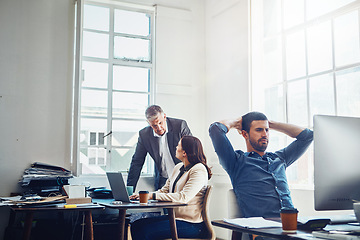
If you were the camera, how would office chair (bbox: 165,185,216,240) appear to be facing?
facing to the left of the viewer

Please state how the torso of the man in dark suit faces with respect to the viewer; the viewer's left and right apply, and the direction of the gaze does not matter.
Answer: facing the viewer

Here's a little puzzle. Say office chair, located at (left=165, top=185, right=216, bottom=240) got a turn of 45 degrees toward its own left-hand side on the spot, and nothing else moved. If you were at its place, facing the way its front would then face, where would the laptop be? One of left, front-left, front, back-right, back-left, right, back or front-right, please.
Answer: front-right

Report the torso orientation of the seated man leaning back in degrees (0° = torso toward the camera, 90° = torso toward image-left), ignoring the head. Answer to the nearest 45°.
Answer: approximately 315°

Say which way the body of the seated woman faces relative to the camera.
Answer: to the viewer's left

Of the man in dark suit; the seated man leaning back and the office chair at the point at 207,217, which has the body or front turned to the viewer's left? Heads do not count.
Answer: the office chair

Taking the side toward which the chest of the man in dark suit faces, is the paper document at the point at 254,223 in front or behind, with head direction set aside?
in front

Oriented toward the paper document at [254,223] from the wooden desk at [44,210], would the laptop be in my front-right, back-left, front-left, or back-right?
front-left

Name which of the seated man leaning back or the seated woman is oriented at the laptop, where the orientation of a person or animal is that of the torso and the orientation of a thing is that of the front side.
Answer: the seated woman

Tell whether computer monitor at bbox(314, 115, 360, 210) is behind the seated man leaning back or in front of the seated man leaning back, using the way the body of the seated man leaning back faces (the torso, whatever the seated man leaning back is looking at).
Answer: in front

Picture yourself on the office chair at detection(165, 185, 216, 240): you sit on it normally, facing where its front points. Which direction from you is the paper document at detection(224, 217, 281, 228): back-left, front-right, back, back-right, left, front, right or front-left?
left

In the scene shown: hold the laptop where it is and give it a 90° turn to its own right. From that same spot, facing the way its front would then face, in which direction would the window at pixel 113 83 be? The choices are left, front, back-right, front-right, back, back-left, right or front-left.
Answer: back-left
